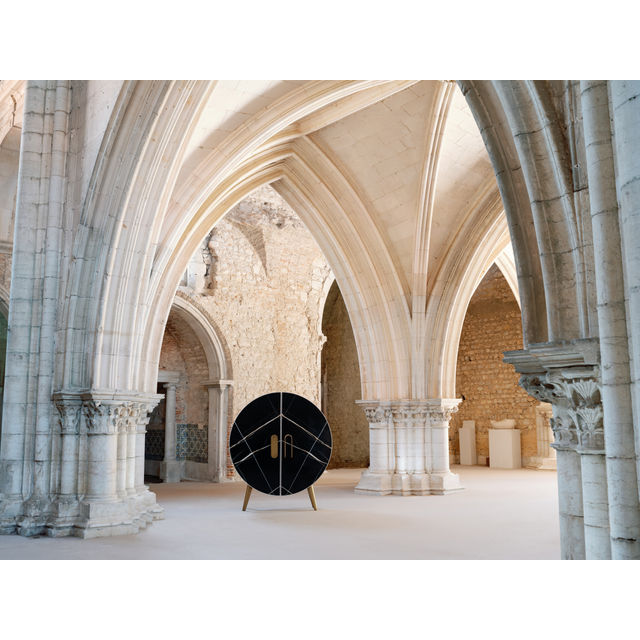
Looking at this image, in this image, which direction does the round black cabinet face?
toward the camera

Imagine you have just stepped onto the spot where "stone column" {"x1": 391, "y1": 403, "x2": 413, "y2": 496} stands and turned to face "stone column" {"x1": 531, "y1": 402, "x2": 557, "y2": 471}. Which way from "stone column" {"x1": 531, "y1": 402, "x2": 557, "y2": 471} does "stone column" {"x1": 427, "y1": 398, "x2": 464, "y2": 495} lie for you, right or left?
right

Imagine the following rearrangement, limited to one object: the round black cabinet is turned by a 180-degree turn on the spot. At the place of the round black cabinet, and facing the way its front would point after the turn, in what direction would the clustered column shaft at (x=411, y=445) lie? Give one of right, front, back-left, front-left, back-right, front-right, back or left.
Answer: front-right

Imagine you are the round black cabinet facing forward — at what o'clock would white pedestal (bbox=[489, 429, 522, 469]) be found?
The white pedestal is roughly at 7 o'clock from the round black cabinet.

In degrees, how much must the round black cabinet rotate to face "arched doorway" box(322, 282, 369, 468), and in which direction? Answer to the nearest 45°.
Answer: approximately 180°

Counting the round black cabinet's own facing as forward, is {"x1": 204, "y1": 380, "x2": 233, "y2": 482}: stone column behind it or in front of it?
behind

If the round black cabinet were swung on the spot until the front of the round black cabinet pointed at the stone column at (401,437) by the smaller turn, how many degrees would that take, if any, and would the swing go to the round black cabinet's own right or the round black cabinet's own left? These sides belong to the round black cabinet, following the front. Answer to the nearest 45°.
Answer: approximately 135° to the round black cabinet's own left

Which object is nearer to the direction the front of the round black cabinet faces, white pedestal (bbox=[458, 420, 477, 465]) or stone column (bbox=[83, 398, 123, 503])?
the stone column

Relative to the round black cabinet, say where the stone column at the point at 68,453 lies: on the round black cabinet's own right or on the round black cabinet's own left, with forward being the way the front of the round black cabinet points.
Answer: on the round black cabinet's own right

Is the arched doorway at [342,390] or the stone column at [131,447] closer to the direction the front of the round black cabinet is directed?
the stone column

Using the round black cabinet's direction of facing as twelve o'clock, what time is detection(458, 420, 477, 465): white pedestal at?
The white pedestal is roughly at 7 o'clock from the round black cabinet.

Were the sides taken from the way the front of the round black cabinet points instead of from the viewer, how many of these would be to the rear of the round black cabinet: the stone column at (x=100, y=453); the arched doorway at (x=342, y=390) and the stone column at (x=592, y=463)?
1

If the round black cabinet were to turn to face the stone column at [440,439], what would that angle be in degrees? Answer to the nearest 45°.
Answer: approximately 135° to its left

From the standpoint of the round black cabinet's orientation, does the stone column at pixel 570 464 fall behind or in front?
in front

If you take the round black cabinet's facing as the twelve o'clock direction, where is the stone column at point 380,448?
The stone column is roughly at 7 o'clock from the round black cabinet.
